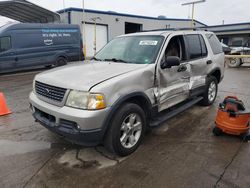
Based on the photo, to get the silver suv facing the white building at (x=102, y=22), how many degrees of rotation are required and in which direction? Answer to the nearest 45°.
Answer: approximately 135° to its right

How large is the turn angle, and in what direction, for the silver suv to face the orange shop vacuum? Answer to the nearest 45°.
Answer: approximately 135° to its left

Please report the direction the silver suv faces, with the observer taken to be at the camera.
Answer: facing the viewer and to the left of the viewer
